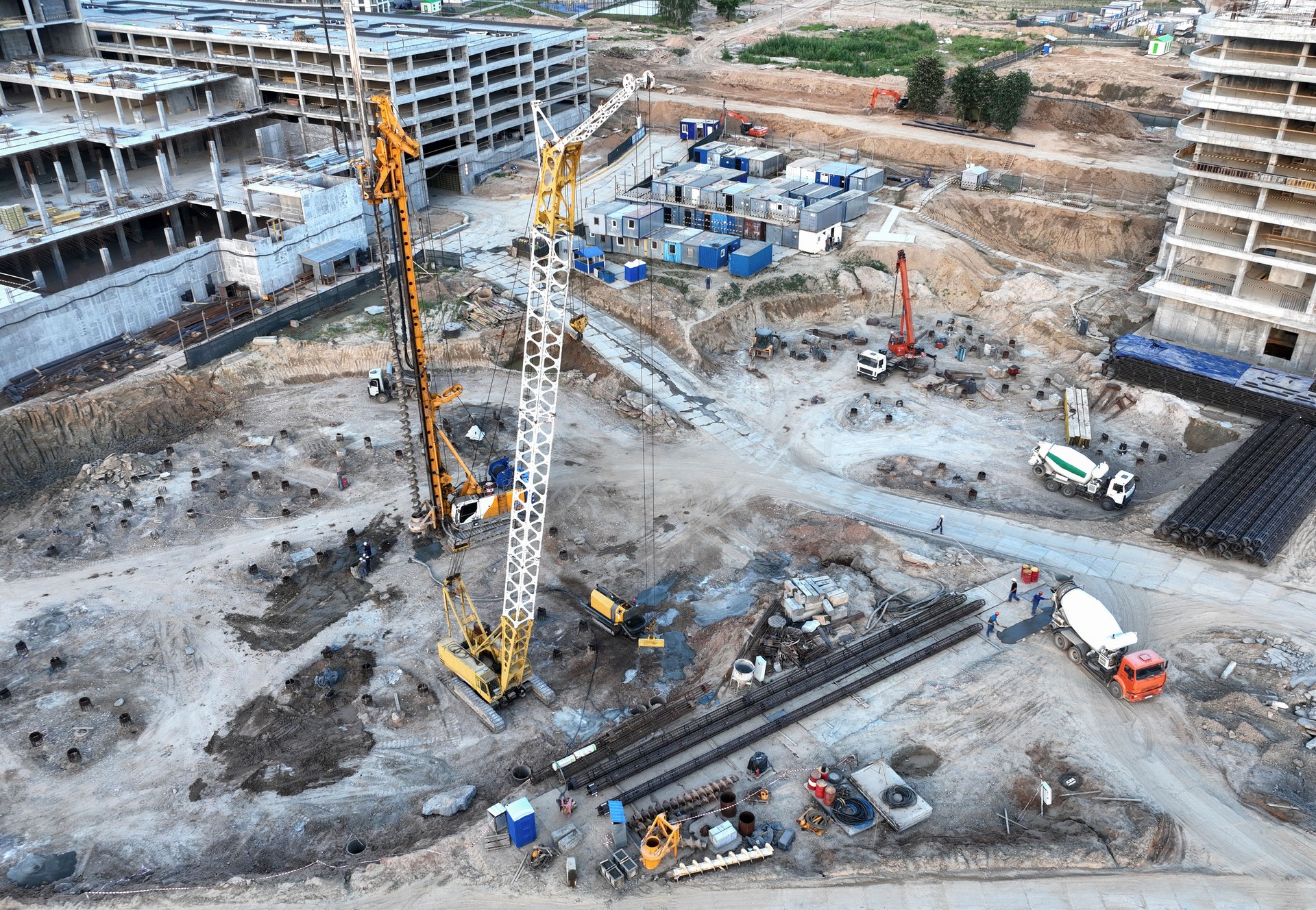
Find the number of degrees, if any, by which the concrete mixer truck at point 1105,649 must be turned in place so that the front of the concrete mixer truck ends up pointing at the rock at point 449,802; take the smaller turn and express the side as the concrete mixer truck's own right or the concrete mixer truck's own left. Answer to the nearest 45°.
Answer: approximately 90° to the concrete mixer truck's own right

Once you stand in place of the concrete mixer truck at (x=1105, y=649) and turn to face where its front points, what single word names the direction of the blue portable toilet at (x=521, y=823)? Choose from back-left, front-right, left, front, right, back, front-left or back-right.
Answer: right

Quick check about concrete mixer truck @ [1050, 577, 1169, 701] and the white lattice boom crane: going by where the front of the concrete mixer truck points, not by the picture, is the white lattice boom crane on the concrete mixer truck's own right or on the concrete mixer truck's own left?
on the concrete mixer truck's own right

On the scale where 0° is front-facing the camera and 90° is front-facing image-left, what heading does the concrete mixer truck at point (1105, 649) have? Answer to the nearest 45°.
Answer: approximately 315°

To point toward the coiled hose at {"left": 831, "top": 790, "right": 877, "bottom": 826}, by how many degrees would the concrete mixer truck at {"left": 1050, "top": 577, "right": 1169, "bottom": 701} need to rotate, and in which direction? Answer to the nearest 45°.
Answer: approximately 90° to its right

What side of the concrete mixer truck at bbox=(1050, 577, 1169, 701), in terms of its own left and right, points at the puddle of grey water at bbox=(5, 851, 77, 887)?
right

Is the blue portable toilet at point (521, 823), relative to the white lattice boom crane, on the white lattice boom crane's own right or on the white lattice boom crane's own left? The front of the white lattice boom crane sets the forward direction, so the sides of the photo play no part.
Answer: on the white lattice boom crane's own right

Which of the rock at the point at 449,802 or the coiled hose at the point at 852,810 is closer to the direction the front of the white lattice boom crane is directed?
the coiled hose
